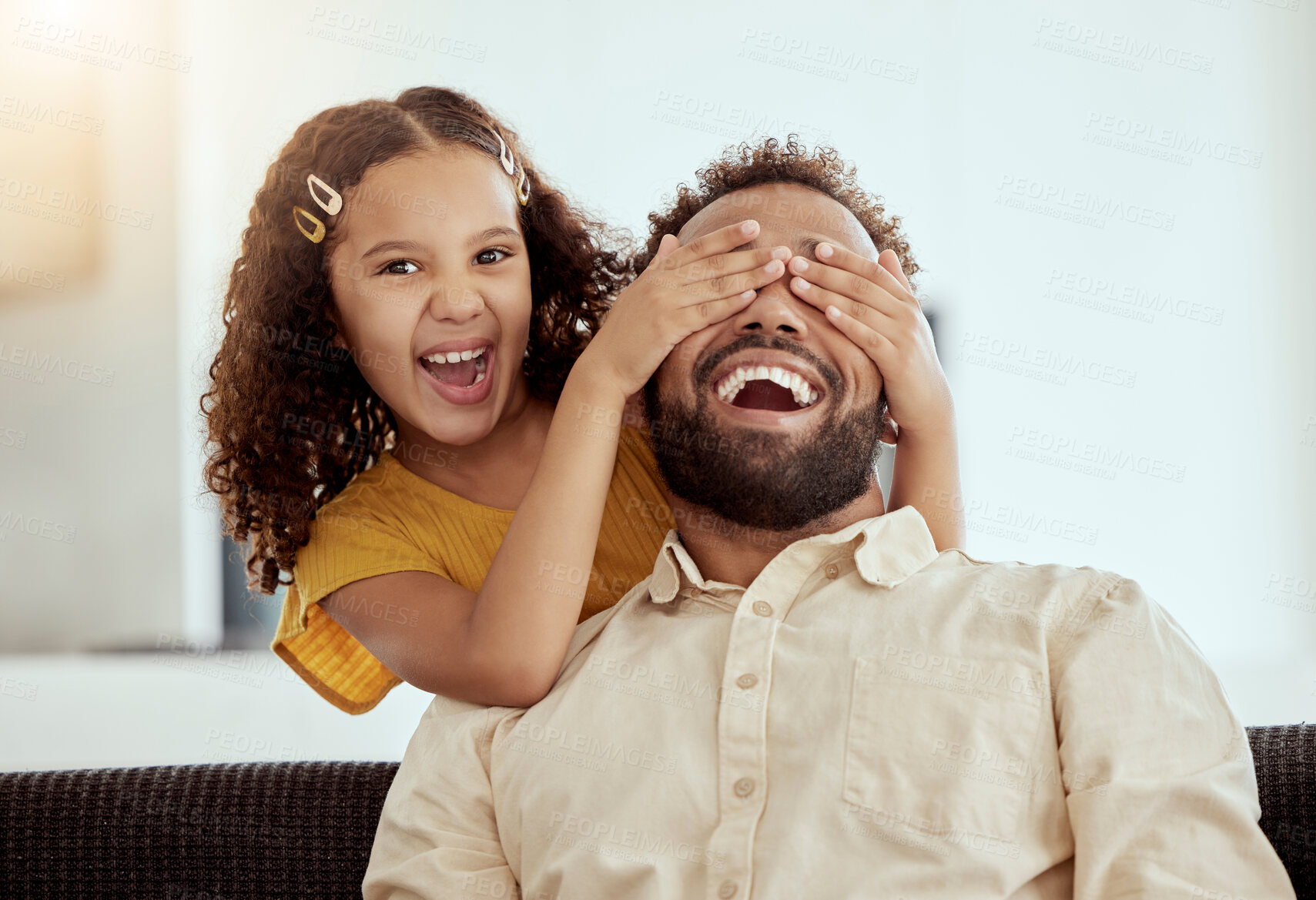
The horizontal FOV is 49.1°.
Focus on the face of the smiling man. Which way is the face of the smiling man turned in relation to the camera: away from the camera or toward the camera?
toward the camera

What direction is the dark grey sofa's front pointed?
toward the camera

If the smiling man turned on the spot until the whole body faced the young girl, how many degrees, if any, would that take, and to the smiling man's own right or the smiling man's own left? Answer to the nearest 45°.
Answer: approximately 135° to the smiling man's own right

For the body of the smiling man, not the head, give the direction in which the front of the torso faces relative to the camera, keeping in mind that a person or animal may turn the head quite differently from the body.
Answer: toward the camera
